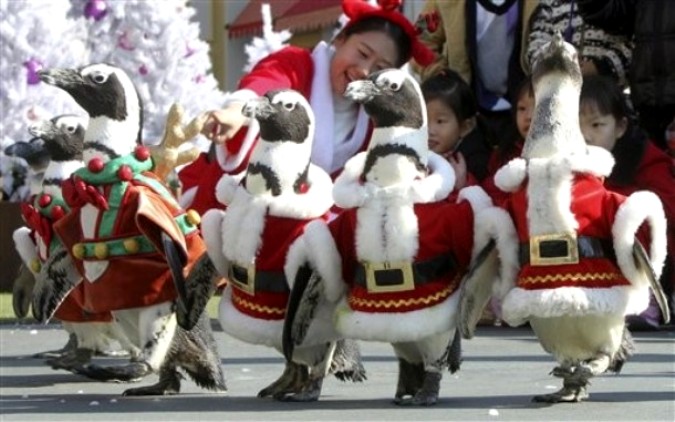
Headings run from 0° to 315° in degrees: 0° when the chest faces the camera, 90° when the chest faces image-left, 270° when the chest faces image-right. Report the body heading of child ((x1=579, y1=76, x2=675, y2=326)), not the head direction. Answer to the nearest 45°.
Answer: approximately 45°

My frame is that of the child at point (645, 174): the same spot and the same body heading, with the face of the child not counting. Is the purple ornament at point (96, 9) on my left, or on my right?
on my right

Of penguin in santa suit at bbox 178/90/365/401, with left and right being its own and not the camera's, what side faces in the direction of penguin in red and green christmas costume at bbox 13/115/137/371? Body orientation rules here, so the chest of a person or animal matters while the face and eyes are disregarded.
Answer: right

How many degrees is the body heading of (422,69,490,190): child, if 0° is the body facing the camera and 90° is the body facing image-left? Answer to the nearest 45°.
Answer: approximately 45°

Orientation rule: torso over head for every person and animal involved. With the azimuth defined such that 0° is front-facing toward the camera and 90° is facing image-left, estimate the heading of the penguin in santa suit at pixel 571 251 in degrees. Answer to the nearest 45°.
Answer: approximately 45°
